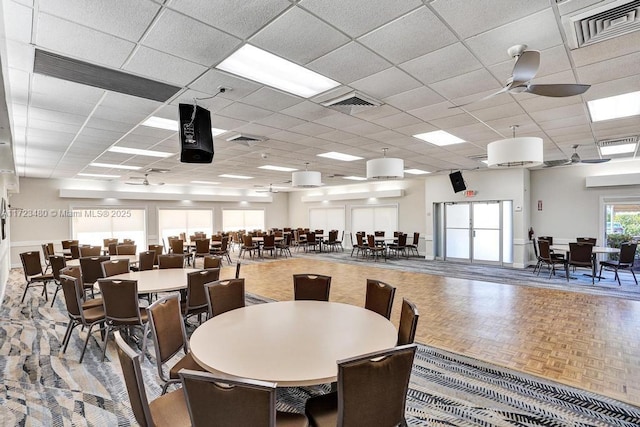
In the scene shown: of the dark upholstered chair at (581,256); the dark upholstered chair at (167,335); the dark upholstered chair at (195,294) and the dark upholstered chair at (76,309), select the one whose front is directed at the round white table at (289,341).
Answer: the dark upholstered chair at (167,335)

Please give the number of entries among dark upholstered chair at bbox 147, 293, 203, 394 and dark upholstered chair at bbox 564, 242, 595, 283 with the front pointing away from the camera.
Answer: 1

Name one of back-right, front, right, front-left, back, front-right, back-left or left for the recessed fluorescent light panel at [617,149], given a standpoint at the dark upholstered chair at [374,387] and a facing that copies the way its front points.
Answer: right

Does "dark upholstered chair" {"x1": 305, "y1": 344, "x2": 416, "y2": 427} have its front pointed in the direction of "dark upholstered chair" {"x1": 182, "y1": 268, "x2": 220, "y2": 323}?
yes

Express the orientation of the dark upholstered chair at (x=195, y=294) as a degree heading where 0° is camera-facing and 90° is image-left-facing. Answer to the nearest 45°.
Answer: approximately 135°

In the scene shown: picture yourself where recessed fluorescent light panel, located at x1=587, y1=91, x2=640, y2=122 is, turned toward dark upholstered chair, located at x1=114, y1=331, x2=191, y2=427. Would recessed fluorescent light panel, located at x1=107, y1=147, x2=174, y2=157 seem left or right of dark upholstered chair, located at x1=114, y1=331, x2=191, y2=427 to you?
right

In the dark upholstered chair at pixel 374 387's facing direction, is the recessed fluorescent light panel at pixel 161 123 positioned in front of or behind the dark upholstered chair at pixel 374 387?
in front

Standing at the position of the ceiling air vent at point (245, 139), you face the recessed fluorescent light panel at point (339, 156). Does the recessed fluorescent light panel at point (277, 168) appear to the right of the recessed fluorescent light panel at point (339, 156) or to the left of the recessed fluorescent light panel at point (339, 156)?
left

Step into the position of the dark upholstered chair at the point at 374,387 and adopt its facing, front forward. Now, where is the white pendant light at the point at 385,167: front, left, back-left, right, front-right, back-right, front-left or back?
front-right

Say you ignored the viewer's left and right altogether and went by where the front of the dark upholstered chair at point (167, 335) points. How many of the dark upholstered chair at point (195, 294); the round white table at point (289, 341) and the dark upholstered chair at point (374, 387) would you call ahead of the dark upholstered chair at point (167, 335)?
2

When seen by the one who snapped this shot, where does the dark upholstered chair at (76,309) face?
facing away from the viewer and to the right of the viewer

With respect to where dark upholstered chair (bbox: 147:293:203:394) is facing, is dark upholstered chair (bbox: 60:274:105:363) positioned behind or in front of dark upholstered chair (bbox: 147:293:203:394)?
behind

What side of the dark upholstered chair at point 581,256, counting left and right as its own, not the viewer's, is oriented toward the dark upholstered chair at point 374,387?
back

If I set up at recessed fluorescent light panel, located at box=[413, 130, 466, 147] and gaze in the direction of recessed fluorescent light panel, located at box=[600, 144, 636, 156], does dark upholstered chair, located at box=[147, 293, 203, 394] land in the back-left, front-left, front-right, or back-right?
back-right

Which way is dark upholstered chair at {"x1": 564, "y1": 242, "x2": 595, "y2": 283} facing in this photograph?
away from the camera

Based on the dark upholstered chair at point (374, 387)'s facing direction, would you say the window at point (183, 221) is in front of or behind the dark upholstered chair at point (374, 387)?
in front

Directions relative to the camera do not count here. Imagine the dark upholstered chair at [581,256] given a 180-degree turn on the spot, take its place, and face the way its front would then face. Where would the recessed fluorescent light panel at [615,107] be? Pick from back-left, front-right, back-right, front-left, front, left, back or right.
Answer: front
